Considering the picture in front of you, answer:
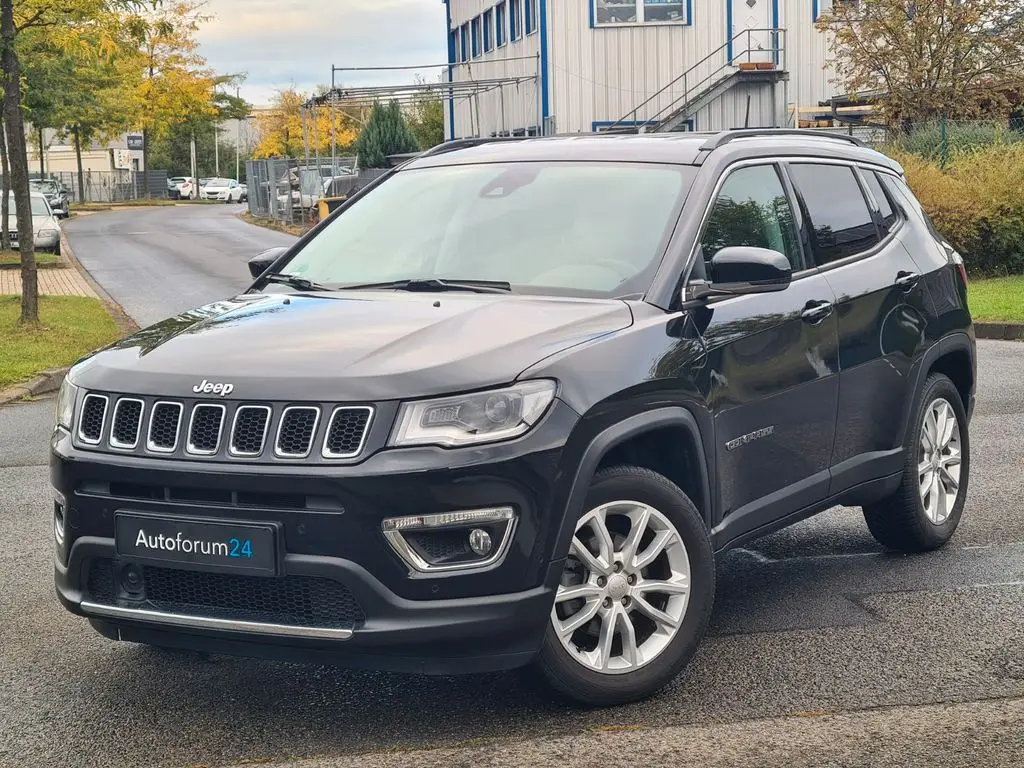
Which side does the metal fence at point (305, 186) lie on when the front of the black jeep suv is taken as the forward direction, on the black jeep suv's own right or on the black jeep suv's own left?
on the black jeep suv's own right

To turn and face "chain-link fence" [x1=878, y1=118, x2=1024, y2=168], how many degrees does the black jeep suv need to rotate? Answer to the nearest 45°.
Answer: approximately 135° to its right

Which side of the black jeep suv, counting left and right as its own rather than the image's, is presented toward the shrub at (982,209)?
back

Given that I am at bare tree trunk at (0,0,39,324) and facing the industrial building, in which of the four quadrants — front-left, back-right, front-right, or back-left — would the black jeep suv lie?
back-right

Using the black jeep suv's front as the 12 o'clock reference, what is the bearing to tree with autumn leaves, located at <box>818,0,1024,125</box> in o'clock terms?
The tree with autumn leaves is roughly at 5 o'clock from the black jeep suv.

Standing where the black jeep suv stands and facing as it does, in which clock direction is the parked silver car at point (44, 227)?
The parked silver car is roughly at 4 o'clock from the black jeep suv.

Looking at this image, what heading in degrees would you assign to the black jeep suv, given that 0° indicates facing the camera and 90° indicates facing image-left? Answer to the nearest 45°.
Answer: approximately 45°
